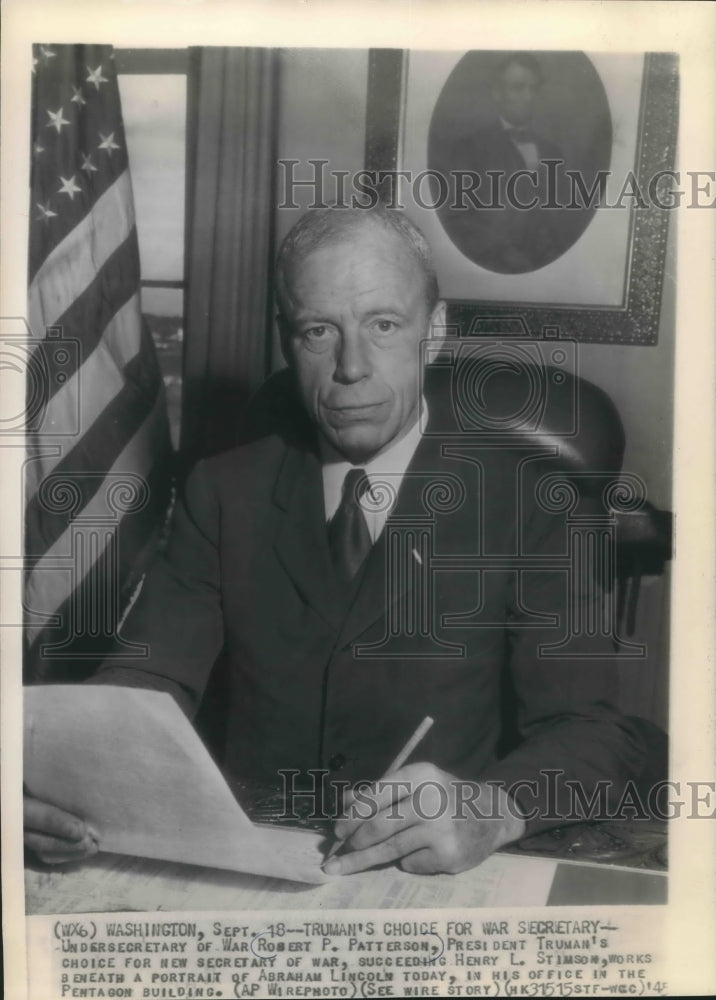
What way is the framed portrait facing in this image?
toward the camera

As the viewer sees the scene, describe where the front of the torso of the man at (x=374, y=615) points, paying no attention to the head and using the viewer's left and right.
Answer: facing the viewer

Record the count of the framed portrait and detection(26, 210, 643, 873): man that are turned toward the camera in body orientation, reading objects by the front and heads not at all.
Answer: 2
